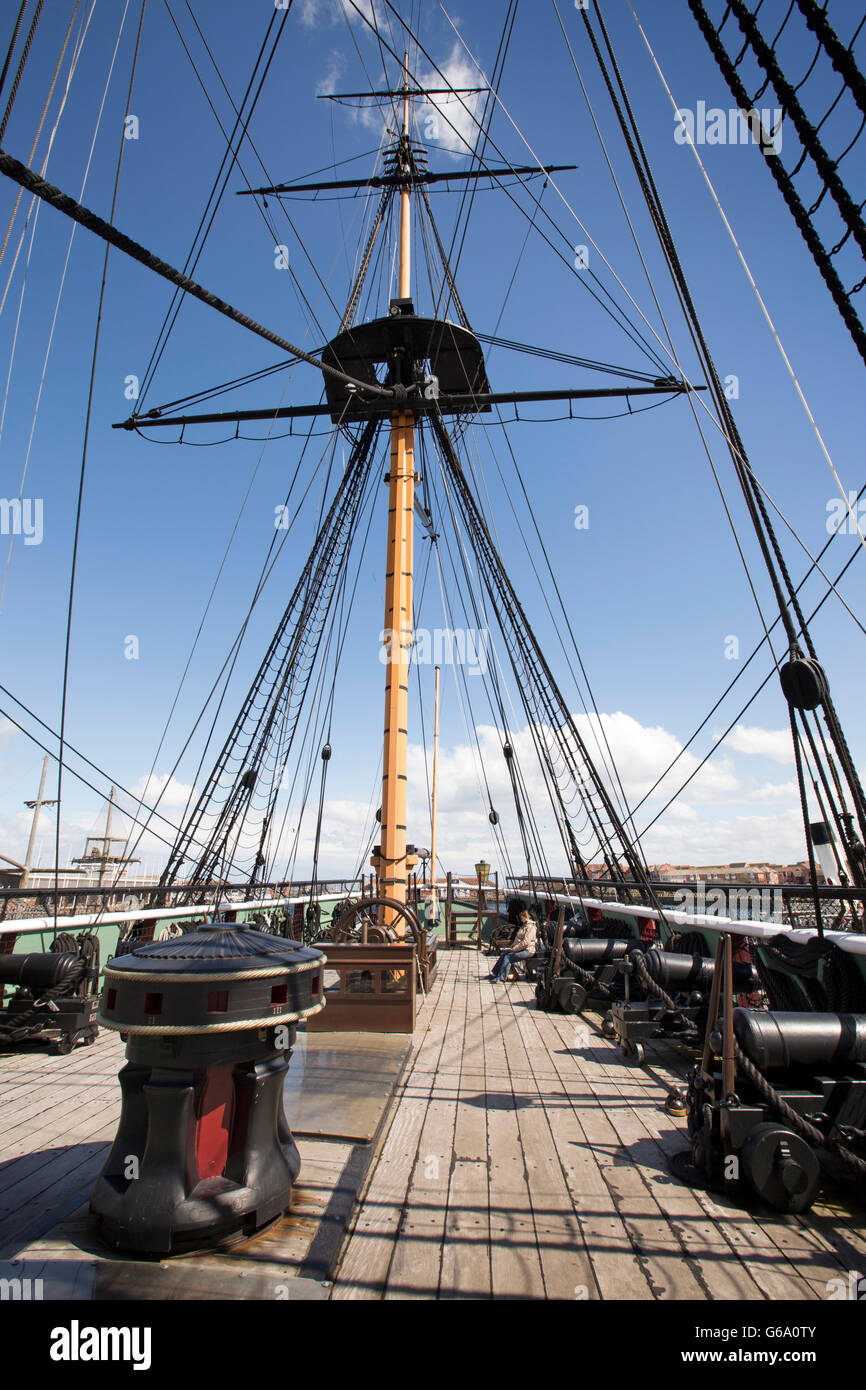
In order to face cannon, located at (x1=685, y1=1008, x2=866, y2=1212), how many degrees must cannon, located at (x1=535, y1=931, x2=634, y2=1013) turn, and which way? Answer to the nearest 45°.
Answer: approximately 90° to its right

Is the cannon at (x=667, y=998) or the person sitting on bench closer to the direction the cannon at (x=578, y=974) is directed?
the cannon

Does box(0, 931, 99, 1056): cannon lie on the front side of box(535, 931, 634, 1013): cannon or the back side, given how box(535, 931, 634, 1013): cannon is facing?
on the back side

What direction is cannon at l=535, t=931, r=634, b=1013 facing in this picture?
to the viewer's right
